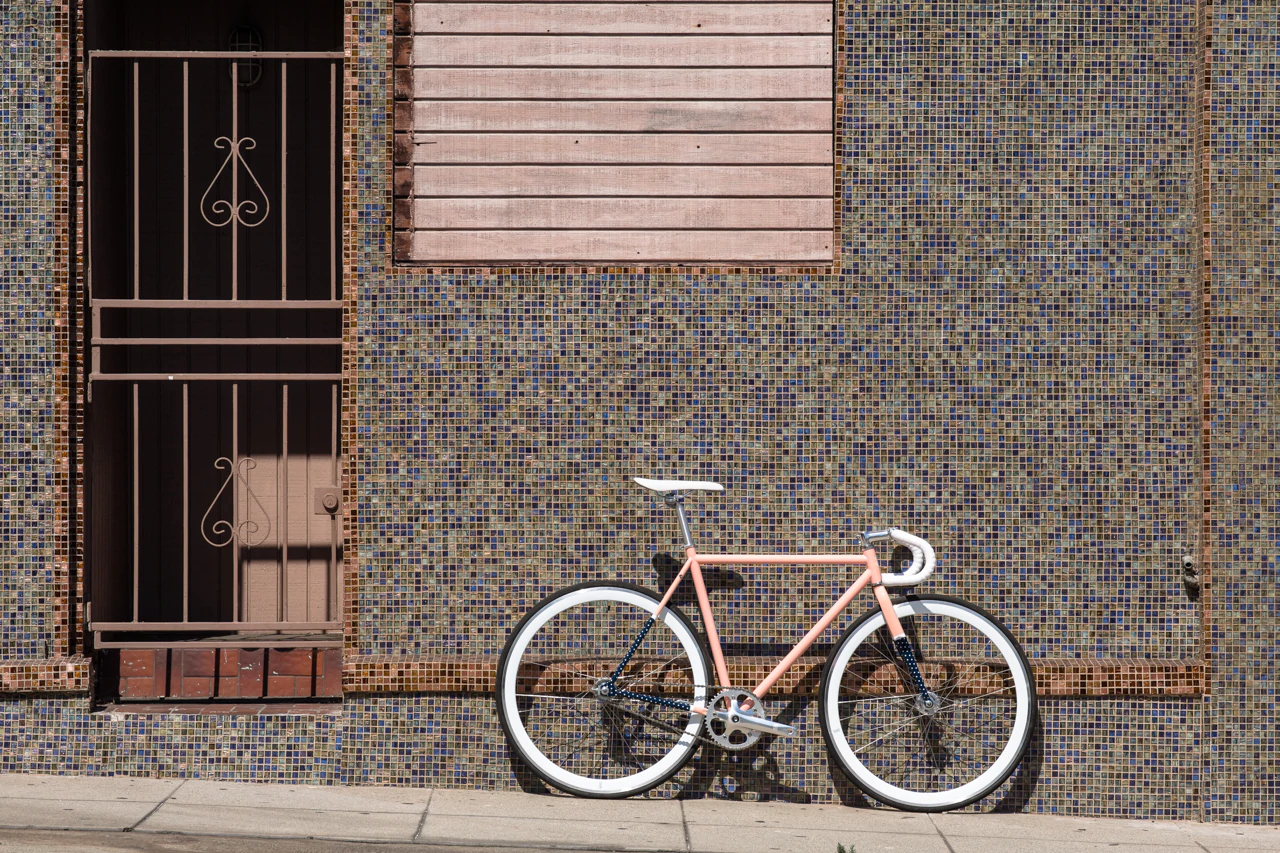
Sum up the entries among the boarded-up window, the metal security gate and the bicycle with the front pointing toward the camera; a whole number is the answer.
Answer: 2

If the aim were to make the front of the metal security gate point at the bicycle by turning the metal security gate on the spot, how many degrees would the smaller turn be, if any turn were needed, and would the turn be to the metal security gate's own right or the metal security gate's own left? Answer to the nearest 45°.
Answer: approximately 45° to the metal security gate's own left

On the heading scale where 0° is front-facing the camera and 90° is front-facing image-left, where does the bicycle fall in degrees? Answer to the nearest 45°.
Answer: approximately 270°

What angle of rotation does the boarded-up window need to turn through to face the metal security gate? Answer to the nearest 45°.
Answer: approximately 135° to its right

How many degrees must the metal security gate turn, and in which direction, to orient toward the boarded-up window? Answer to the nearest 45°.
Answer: approximately 45° to its left
